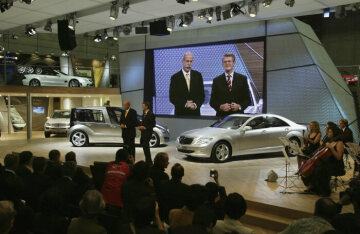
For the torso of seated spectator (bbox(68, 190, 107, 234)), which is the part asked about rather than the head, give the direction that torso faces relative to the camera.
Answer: away from the camera

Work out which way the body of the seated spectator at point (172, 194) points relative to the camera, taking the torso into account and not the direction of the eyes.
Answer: away from the camera

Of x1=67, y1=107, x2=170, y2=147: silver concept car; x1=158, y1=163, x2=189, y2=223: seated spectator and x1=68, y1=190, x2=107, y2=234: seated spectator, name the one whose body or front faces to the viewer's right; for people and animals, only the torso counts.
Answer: the silver concept car

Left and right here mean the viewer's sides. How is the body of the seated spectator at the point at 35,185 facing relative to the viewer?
facing away from the viewer

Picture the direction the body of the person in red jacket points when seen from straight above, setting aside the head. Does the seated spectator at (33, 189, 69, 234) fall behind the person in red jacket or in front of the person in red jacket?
behind

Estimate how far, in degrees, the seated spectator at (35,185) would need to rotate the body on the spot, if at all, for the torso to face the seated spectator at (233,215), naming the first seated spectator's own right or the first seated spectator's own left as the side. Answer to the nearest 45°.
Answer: approximately 135° to the first seated spectator's own right

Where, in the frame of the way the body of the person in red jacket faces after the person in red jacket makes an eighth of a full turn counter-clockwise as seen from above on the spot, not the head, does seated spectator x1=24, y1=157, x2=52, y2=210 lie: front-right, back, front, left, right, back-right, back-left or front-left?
left

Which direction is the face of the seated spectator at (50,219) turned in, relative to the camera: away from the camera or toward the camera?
away from the camera

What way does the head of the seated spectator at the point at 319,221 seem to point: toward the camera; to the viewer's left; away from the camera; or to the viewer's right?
away from the camera

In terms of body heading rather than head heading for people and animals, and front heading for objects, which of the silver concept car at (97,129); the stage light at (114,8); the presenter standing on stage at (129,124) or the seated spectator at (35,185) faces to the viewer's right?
the silver concept car

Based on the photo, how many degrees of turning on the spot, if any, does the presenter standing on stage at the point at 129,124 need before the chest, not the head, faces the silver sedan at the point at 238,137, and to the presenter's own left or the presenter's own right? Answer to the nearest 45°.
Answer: approximately 135° to the presenter's own left

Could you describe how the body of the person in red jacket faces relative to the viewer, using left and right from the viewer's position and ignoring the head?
facing away from the viewer and to the right of the viewer

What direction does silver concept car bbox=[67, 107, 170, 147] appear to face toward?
to the viewer's right
